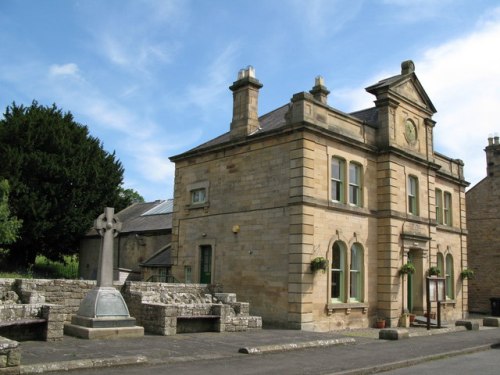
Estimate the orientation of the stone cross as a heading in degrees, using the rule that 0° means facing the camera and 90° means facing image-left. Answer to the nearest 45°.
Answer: approximately 0°

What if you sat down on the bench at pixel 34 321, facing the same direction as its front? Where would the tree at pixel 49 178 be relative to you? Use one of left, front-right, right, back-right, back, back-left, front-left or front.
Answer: back-left

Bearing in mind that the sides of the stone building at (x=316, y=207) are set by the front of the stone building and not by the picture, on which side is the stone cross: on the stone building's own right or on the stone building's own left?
on the stone building's own right

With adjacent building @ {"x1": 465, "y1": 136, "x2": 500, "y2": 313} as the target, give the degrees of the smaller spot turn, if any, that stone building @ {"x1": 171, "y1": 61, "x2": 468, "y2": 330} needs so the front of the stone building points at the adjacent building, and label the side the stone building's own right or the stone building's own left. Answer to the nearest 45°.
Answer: approximately 90° to the stone building's own left

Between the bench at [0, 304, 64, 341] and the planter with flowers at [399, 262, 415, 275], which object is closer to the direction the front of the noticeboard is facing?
the bench

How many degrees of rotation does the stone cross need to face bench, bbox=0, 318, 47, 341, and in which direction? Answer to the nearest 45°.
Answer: approximately 45° to its right

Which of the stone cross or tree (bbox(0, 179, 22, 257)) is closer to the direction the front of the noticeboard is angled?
the stone cross

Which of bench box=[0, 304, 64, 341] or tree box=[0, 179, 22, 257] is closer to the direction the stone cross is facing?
the bench

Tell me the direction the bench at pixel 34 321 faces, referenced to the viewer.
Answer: facing the viewer and to the right of the viewer

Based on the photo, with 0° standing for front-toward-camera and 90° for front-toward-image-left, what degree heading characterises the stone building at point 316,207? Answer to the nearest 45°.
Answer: approximately 315°

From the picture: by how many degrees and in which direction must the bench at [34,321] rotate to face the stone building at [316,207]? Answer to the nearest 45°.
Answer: approximately 90° to its left

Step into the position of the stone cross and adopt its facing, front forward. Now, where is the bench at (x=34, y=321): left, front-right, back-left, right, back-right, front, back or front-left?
front-right

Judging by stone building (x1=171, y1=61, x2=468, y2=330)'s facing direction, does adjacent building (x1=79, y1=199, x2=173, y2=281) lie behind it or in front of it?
behind

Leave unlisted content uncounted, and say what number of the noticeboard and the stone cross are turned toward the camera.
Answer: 2

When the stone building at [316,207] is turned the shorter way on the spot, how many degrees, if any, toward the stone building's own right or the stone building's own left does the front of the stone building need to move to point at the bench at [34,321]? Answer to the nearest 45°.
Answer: approximately 90° to the stone building's own right

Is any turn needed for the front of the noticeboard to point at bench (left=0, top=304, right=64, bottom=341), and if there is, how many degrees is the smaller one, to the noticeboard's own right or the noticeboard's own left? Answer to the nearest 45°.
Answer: approximately 45° to the noticeboard's own right
